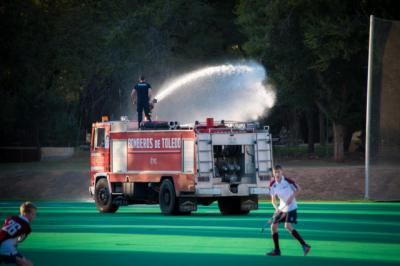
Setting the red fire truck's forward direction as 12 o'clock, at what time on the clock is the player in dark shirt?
The player in dark shirt is roughly at 8 o'clock from the red fire truck.

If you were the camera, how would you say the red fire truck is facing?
facing away from the viewer and to the left of the viewer

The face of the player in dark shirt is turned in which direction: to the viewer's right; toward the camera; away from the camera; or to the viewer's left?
to the viewer's right
